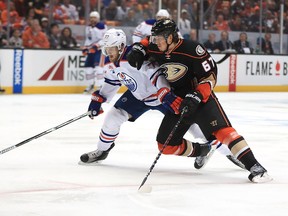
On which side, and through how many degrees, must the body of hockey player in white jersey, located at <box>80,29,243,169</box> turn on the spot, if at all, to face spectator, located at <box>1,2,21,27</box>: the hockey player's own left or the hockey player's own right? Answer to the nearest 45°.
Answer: approximately 135° to the hockey player's own right

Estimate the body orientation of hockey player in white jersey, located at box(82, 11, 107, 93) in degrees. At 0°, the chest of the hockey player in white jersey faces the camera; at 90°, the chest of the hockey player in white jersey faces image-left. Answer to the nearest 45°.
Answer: approximately 45°

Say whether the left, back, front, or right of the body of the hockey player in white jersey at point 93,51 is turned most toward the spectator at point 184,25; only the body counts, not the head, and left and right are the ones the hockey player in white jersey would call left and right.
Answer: back

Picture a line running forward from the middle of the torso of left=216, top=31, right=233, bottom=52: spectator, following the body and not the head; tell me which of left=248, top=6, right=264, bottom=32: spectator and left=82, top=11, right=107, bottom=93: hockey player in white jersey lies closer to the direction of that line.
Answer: the hockey player in white jersey

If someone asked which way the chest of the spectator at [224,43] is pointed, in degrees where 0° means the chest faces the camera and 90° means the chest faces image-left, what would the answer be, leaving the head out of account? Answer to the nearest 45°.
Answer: approximately 0°

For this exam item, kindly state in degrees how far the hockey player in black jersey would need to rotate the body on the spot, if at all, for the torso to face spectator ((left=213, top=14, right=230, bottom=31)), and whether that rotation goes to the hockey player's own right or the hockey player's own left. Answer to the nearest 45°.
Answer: approximately 135° to the hockey player's own right
